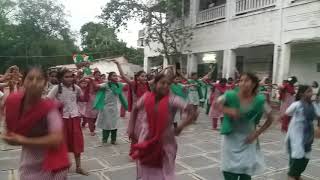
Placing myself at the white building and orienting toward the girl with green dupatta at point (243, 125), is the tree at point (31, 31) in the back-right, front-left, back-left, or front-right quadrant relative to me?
back-right

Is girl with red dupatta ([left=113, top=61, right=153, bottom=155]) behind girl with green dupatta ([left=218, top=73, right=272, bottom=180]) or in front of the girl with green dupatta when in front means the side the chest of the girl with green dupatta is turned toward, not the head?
behind

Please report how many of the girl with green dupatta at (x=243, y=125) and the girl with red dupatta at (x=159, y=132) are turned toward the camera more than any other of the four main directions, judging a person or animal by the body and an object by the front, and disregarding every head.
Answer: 2

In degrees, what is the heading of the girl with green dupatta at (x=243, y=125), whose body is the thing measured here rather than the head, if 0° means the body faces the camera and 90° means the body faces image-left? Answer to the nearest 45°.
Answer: approximately 0°

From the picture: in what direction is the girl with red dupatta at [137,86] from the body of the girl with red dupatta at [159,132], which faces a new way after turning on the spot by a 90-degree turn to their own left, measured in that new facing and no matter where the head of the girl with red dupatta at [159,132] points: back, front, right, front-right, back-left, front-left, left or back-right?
left

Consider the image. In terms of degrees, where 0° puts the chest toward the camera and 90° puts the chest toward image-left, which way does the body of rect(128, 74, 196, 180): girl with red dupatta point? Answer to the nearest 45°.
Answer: approximately 0°

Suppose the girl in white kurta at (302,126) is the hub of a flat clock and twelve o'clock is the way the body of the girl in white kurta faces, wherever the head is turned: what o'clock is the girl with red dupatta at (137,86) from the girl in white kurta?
The girl with red dupatta is roughly at 5 o'clock from the girl in white kurta.

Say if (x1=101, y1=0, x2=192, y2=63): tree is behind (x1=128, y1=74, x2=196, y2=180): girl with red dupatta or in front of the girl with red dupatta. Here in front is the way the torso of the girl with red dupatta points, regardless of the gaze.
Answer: behind

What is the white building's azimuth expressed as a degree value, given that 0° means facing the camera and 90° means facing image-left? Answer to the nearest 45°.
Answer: approximately 45°

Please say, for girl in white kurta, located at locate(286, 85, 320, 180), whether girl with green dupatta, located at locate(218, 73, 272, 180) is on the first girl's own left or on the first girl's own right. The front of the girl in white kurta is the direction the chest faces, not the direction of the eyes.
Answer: on the first girl's own right

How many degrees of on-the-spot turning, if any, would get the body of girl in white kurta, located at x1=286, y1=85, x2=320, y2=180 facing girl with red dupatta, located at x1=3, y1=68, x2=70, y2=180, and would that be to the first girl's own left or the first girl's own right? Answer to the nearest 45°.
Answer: approximately 90° to the first girl's own right

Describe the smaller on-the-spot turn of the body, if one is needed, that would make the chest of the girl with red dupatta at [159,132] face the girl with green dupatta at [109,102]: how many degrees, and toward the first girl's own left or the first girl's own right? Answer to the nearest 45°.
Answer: approximately 180°
